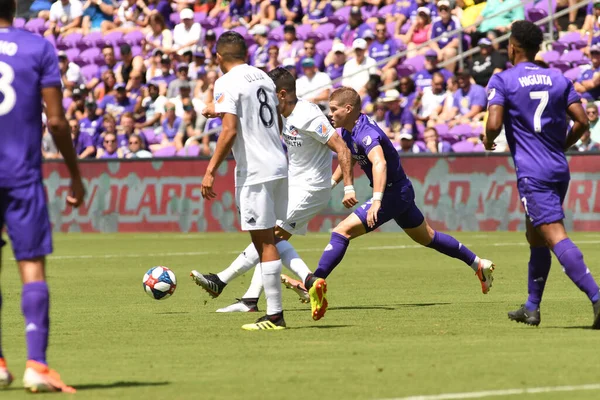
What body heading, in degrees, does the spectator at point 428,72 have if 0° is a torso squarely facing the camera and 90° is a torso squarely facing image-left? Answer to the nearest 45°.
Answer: approximately 45°

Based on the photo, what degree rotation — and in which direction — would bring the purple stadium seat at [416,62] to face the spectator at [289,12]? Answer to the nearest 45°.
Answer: approximately 90° to its right

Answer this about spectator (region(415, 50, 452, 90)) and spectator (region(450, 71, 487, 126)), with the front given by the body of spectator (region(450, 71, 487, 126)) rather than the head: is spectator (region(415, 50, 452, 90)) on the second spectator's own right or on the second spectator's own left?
on the second spectator's own right

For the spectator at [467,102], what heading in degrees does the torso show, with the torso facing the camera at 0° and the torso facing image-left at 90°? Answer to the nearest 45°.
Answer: approximately 45°

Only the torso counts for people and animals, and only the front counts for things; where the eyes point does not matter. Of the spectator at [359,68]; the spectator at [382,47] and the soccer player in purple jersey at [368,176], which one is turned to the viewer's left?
the soccer player in purple jersey

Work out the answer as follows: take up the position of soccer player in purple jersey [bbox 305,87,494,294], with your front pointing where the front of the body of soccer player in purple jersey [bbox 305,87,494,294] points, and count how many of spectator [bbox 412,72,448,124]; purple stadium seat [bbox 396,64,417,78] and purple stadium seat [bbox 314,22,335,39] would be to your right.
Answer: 3

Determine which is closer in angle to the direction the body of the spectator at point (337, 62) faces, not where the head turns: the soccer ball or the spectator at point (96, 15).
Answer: the soccer ball

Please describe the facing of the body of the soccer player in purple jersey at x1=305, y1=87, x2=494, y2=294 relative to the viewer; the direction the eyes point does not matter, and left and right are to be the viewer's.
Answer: facing to the left of the viewer

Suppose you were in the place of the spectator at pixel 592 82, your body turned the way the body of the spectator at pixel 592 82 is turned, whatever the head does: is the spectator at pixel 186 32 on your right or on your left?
on your right

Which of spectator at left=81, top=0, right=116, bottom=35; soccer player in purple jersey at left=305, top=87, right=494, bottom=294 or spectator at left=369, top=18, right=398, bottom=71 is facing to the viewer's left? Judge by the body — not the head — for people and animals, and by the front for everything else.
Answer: the soccer player in purple jersey

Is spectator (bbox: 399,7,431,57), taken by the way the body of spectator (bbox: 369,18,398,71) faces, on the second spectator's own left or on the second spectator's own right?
on the second spectator's own left

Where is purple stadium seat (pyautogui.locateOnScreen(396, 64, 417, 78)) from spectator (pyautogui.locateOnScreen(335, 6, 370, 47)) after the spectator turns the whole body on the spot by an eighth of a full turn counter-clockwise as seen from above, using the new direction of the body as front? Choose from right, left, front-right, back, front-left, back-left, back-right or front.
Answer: front-left

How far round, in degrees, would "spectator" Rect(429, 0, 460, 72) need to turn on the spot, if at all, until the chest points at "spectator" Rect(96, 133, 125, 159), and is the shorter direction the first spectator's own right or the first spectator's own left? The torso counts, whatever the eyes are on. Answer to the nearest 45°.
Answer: approximately 90° to the first spectator's own right
